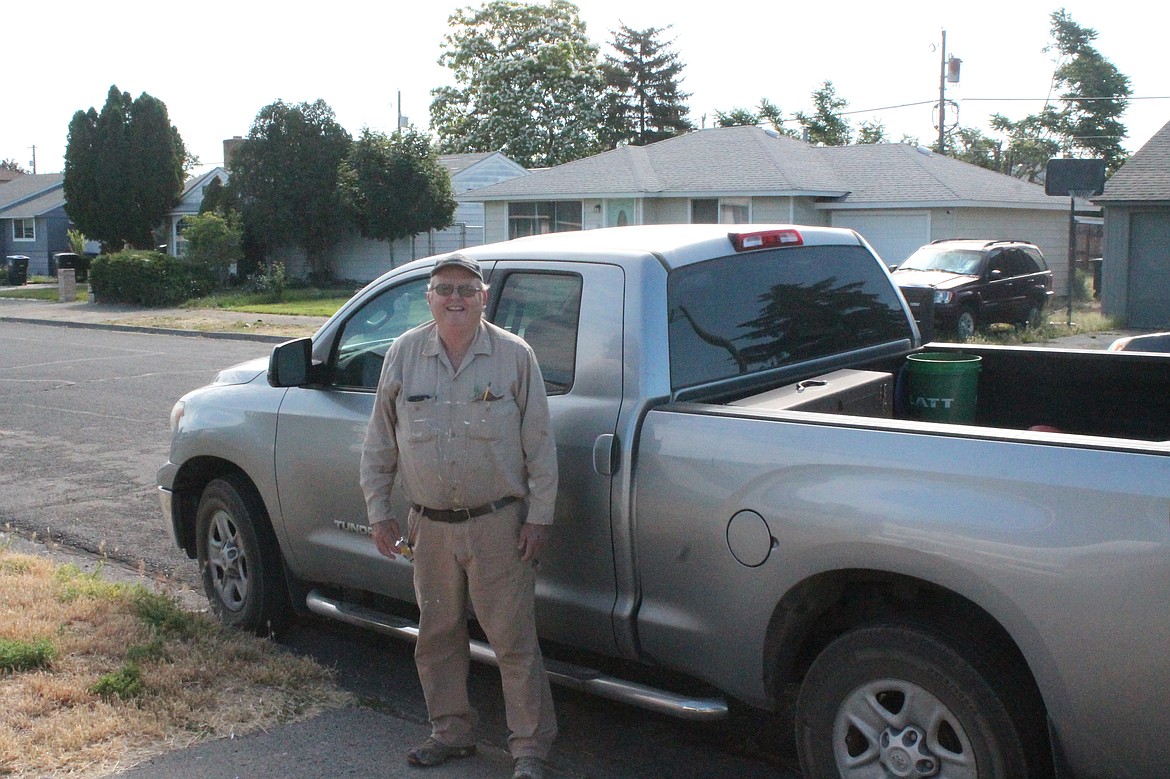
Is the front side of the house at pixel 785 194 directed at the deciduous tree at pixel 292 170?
no

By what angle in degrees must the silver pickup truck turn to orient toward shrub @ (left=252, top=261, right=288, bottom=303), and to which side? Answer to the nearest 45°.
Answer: approximately 45° to its right

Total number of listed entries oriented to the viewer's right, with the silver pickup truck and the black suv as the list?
0

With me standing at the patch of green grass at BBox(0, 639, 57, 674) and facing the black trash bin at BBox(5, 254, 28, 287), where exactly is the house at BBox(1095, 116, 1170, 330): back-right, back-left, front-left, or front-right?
front-right

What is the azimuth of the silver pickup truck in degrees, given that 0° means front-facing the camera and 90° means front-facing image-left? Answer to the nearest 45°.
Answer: approximately 135°

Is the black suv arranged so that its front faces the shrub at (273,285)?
no

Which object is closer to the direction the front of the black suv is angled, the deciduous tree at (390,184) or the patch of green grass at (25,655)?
the patch of green grass

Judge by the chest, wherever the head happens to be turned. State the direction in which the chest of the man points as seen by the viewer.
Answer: toward the camera

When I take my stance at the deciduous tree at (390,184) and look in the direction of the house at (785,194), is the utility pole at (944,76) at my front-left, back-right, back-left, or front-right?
front-left

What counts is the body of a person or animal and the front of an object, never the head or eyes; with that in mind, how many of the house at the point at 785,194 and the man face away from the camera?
0

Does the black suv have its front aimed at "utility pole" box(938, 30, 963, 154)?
no

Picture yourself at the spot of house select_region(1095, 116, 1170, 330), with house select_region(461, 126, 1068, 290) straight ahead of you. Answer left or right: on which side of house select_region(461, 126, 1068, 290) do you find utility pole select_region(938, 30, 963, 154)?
right

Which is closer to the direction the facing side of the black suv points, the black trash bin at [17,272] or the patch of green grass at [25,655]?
the patch of green grass

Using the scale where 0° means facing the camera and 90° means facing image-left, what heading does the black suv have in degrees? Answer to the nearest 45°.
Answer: approximately 45°

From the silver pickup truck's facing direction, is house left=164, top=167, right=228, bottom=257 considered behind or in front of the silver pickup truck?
in front

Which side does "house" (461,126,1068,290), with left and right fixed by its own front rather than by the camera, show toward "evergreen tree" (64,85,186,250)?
right

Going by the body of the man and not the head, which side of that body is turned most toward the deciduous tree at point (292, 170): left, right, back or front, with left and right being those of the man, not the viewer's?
back

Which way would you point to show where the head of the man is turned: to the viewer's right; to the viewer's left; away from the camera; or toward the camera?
toward the camera
